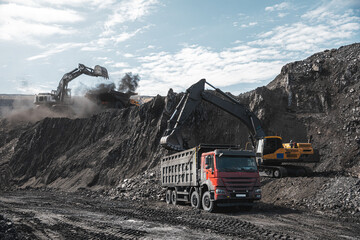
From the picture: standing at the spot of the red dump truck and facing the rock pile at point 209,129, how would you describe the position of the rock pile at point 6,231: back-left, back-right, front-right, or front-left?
back-left

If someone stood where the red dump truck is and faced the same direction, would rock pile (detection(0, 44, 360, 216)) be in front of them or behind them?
behind

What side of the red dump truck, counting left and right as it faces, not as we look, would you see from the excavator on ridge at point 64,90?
back

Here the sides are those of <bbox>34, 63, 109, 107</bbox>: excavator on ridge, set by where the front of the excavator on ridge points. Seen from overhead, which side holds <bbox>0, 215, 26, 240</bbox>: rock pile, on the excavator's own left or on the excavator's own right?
on the excavator's own right

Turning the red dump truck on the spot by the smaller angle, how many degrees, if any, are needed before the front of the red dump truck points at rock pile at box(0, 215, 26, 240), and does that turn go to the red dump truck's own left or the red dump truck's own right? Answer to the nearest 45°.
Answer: approximately 90° to the red dump truck's own right

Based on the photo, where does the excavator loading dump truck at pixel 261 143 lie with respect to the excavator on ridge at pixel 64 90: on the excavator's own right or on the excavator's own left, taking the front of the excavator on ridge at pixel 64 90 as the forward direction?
on the excavator's own right

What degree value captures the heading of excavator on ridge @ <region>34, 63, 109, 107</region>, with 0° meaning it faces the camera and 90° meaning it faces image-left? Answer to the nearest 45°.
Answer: approximately 270°

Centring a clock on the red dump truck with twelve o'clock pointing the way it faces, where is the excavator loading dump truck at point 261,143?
The excavator loading dump truck is roughly at 8 o'clock from the red dump truck.
